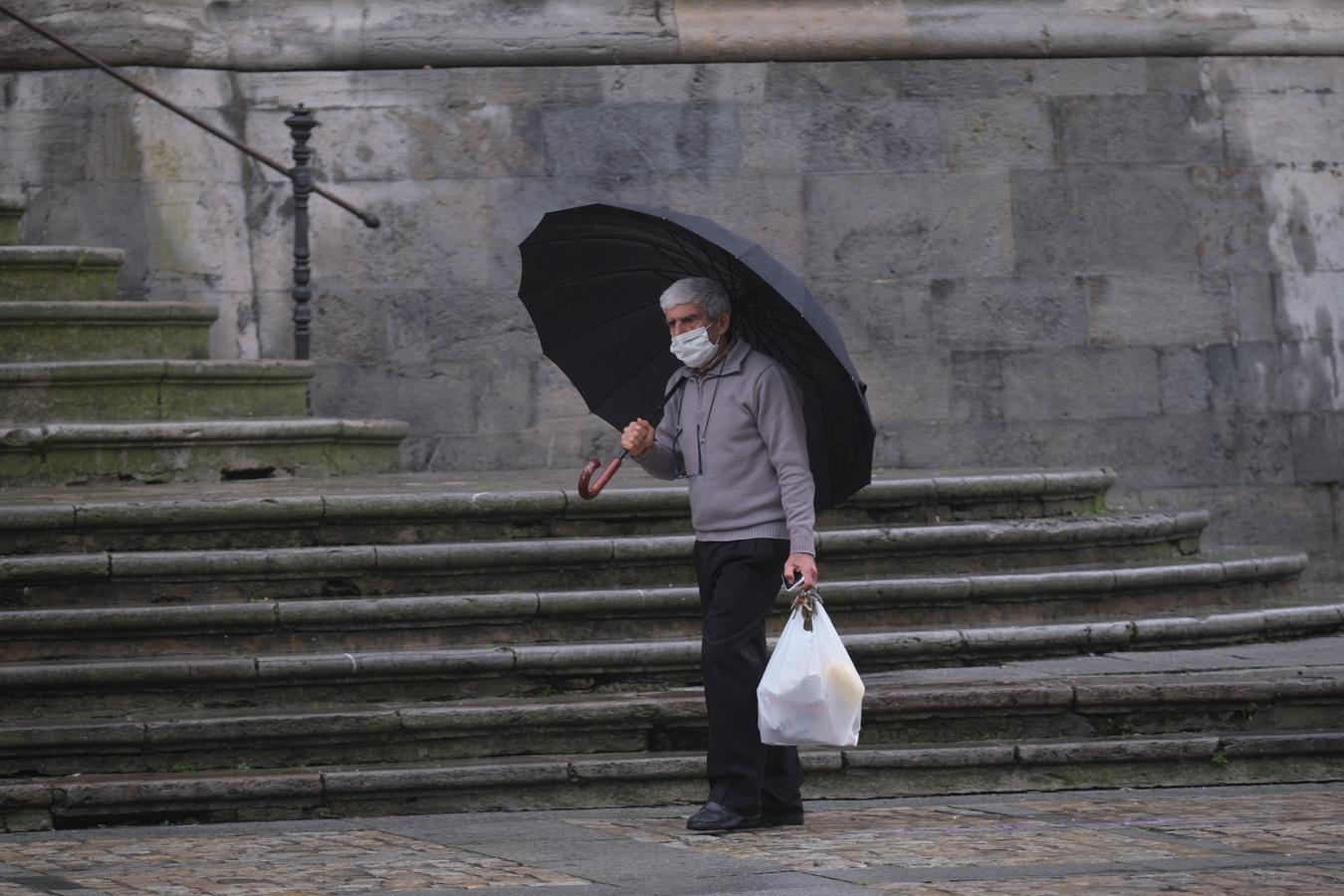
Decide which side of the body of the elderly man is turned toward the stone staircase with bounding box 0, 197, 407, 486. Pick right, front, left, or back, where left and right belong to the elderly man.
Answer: right

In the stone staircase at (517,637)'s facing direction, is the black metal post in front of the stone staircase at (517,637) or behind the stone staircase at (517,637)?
behind

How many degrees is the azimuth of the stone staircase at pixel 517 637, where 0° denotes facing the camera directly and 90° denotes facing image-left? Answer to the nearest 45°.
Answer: approximately 0°

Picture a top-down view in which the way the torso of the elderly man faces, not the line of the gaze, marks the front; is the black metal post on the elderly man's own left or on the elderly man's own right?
on the elderly man's own right
